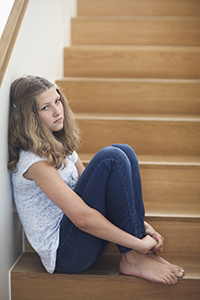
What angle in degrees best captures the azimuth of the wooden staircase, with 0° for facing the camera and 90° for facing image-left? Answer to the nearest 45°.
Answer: approximately 0°
